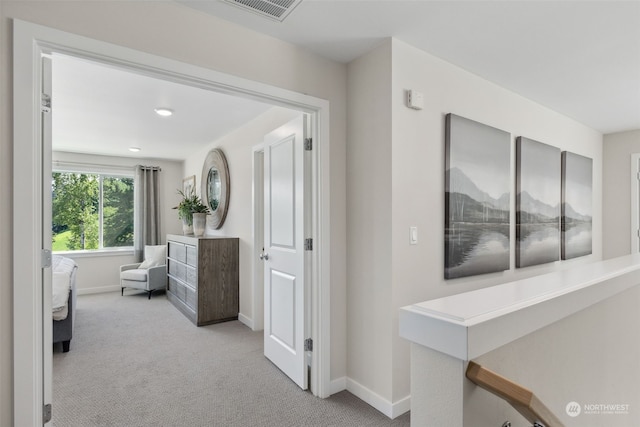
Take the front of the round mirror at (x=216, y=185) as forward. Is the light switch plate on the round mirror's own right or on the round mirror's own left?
on the round mirror's own left

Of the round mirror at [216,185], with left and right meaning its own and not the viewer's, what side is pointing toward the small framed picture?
right

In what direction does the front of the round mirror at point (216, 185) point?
to the viewer's left

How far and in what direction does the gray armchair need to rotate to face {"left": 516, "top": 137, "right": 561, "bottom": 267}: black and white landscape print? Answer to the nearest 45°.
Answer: approximately 90° to its left

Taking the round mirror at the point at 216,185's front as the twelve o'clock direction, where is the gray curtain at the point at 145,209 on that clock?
The gray curtain is roughly at 2 o'clock from the round mirror.
